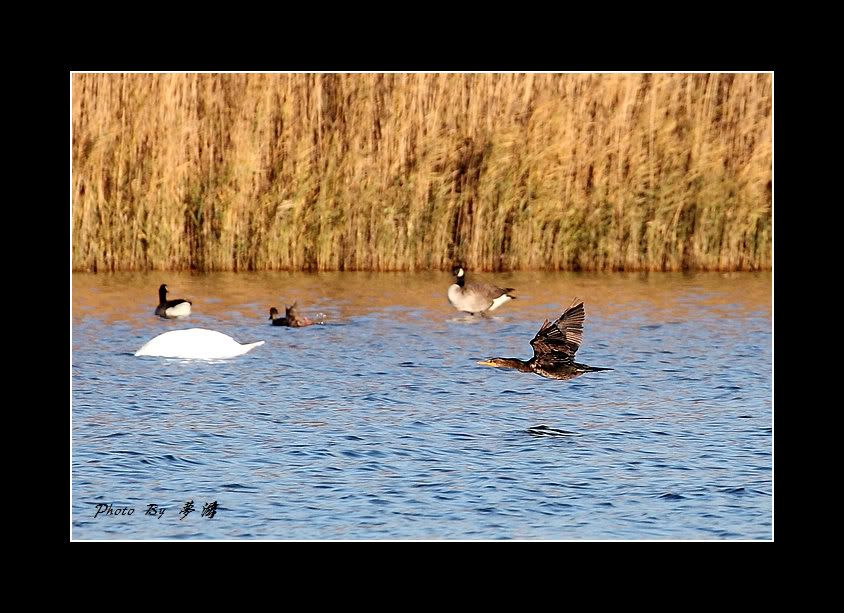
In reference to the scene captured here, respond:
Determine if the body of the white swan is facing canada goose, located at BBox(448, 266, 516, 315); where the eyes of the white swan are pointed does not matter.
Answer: no

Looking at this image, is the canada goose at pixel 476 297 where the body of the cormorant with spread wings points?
no

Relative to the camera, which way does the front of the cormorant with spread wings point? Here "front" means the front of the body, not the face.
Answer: to the viewer's left

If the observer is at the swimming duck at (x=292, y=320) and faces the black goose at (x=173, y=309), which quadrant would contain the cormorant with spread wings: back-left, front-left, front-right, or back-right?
back-left

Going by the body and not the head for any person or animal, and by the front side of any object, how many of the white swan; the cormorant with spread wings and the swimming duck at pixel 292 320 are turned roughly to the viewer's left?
3

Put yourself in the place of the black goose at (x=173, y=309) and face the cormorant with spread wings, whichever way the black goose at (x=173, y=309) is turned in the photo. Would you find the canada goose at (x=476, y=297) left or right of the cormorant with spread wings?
left

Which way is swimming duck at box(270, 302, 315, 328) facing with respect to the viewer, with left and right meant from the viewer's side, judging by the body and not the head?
facing to the left of the viewer

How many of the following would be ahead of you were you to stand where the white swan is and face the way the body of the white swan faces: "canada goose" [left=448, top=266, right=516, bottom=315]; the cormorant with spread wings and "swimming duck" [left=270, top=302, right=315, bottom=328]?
0

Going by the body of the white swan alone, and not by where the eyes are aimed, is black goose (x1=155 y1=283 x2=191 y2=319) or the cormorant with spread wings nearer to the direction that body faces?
the black goose

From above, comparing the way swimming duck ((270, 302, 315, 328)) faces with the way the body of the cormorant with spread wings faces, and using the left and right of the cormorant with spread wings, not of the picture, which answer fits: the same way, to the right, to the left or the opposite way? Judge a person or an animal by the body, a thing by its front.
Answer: the same way

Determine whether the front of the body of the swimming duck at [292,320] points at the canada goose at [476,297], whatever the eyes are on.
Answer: no

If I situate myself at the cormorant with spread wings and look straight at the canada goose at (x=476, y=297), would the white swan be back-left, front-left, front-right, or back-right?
front-left
